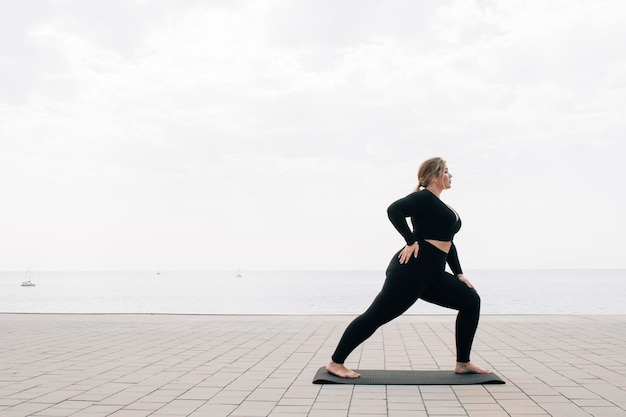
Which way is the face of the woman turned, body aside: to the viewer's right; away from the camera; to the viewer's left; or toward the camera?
to the viewer's right

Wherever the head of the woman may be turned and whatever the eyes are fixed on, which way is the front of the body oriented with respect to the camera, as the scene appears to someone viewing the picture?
to the viewer's right
